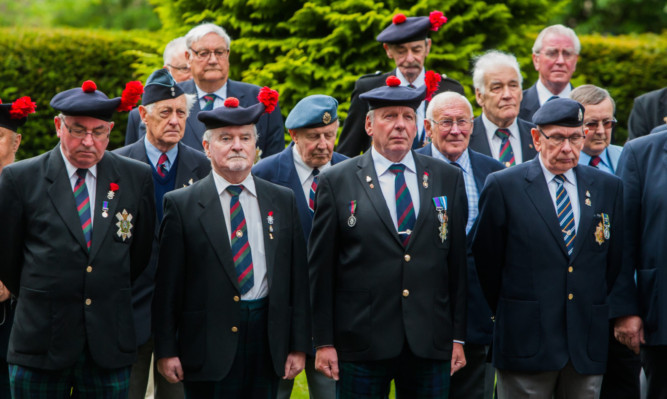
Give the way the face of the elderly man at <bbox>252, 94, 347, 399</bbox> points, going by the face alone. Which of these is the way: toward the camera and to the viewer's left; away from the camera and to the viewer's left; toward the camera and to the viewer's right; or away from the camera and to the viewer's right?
toward the camera and to the viewer's right

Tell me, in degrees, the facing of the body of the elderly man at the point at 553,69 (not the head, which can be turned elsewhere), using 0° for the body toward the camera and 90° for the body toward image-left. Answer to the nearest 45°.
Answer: approximately 0°

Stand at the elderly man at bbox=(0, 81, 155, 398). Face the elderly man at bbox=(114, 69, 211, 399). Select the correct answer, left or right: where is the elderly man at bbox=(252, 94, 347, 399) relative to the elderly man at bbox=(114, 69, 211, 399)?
right

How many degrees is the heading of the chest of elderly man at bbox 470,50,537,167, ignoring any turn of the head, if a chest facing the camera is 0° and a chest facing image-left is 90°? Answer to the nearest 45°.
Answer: approximately 315°

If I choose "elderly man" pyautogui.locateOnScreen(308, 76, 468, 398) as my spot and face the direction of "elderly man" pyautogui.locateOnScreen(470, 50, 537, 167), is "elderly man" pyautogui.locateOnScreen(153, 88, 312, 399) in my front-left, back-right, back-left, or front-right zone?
back-left

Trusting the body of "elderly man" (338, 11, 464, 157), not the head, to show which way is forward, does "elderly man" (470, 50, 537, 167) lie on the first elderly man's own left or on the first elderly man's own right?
on the first elderly man's own left

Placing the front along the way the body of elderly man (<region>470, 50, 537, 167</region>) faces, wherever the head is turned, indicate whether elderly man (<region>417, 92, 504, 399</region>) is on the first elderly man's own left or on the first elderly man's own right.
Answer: on the first elderly man's own right

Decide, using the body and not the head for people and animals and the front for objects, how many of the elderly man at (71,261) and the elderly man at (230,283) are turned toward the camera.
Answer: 2
